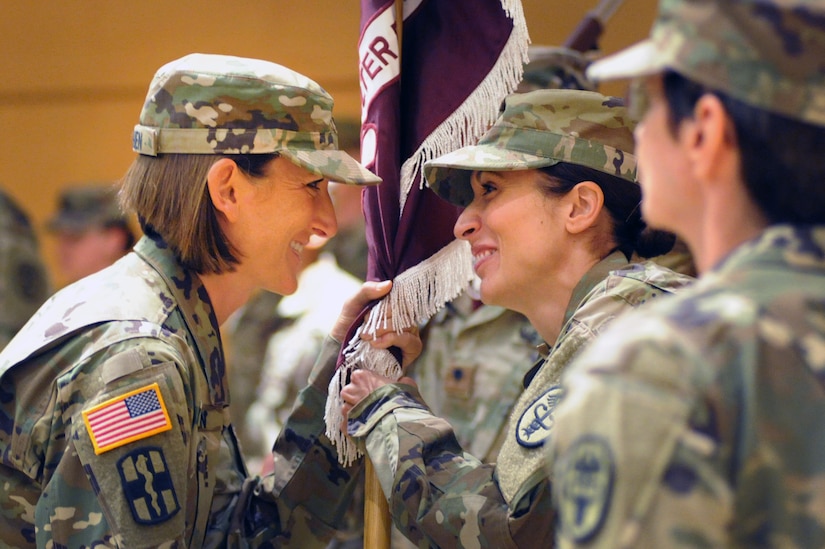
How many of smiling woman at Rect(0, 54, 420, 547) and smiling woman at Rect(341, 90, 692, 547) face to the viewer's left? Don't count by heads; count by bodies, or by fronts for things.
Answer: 1

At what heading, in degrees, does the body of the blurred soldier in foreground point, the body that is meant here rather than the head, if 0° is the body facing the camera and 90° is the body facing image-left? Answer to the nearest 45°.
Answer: approximately 135°

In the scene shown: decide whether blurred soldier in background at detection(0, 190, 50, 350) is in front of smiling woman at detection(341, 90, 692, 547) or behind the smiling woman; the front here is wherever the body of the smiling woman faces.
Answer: in front

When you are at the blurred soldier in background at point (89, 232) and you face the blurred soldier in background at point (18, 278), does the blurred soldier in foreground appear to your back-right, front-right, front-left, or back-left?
front-left

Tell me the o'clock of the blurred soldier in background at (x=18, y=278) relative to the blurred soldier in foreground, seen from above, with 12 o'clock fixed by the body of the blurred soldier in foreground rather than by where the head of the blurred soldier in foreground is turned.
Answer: The blurred soldier in background is roughly at 12 o'clock from the blurred soldier in foreground.

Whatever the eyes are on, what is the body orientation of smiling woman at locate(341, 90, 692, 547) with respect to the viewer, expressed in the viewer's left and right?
facing to the left of the viewer

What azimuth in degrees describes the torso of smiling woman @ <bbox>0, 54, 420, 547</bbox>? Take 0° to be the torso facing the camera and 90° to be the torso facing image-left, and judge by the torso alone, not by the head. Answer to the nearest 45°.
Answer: approximately 270°

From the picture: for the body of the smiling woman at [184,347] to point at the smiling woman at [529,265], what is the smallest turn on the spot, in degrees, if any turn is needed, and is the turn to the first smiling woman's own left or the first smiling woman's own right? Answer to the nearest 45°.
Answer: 0° — they already face them

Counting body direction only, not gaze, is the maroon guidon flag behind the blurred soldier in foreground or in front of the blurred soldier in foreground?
in front

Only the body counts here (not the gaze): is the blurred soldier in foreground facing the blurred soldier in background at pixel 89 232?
yes

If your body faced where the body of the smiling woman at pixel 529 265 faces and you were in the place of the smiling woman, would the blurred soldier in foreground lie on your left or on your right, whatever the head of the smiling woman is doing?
on your left

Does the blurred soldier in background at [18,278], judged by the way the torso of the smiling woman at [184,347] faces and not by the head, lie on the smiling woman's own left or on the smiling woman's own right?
on the smiling woman's own left

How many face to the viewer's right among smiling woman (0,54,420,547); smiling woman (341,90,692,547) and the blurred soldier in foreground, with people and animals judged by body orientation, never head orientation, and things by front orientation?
1

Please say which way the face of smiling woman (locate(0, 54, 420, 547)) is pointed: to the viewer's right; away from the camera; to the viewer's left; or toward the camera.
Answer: to the viewer's right

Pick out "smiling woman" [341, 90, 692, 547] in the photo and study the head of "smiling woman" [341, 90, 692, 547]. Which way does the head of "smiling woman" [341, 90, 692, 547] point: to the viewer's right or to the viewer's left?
to the viewer's left
